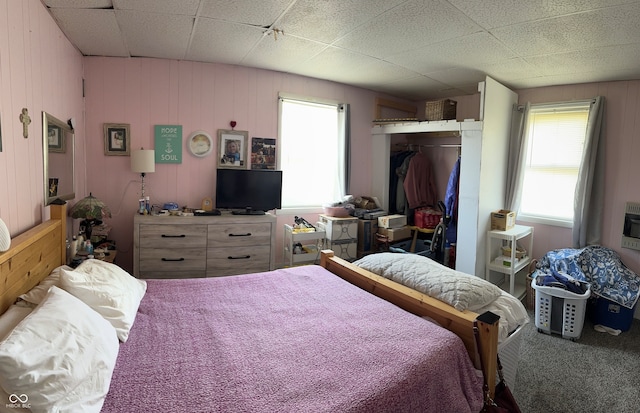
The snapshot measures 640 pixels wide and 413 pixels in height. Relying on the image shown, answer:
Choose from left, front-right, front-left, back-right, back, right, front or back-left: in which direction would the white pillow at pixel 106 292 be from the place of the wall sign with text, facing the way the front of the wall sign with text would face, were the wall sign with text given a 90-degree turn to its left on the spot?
right

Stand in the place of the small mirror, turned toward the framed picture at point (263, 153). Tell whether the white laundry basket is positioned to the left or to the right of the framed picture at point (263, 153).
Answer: right

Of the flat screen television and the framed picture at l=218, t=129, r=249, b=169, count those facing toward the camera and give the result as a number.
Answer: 2

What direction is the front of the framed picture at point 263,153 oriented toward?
toward the camera

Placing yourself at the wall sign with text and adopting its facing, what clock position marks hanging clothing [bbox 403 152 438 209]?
The hanging clothing is roughly at 9 o'clock from the wall sign with text.

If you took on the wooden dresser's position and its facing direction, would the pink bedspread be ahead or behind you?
ahead

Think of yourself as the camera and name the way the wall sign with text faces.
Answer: facing the viewer

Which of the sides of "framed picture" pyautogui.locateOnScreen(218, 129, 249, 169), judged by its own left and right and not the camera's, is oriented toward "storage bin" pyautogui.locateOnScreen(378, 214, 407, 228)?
left

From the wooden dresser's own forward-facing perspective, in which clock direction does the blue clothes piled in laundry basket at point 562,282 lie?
The blue clothes piled in laundry basket is roughly at 10 o'clock from the wooden dresser.

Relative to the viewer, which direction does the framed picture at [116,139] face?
toward the camera

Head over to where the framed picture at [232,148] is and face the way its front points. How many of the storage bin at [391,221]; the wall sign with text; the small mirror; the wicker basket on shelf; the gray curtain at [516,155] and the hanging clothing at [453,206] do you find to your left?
4
